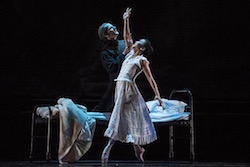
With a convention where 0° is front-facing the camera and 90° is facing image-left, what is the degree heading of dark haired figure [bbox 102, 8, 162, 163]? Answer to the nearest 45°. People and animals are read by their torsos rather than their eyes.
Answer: approximately 45°
